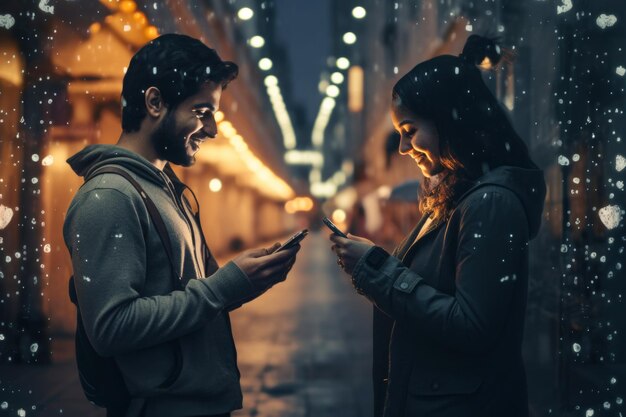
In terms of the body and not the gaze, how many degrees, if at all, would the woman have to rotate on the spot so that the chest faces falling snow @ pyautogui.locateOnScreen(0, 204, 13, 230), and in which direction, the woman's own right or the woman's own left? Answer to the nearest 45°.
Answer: approximately 45° to the woman's own right

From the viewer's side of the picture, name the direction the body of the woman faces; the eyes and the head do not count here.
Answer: to the viewer's left

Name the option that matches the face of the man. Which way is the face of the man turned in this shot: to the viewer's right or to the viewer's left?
to the viewer's right

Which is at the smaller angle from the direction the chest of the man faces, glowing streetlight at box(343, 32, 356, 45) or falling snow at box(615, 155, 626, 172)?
the falling snow

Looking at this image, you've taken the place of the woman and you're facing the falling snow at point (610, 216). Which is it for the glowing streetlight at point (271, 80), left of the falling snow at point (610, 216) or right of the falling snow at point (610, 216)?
left

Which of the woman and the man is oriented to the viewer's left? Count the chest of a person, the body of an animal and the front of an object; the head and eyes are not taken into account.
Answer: the woman

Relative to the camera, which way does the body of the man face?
to the viewer's right

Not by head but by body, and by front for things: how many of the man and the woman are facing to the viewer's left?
1

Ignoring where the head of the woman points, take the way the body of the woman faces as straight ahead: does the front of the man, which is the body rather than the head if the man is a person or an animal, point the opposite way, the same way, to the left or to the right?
the opposite way
